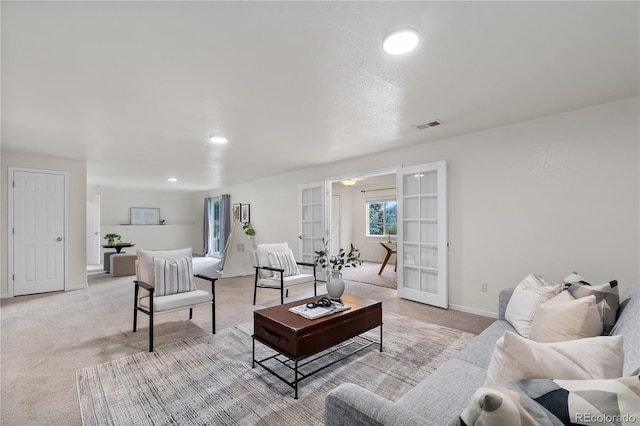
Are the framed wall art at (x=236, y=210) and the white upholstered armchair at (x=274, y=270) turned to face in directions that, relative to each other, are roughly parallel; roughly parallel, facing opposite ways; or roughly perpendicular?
roughly perpendicular

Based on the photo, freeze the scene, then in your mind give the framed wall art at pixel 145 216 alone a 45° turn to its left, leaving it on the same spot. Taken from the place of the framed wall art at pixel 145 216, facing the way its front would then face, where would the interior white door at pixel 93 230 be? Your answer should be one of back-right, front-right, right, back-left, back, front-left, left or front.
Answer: right

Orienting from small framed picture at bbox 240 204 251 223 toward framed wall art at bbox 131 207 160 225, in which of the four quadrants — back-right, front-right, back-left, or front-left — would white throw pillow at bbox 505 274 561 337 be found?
back-left

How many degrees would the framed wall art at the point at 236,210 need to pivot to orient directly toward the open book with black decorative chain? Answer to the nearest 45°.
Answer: approximately 45° to its left

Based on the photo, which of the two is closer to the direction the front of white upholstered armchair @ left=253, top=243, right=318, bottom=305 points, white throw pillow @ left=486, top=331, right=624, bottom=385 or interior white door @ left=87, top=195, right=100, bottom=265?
the white throw pillow

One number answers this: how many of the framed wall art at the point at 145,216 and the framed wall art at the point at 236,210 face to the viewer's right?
0

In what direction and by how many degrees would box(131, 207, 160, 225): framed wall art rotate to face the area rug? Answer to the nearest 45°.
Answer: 0° — it already faces it

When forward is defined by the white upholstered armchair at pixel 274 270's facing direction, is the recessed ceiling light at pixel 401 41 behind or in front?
in front

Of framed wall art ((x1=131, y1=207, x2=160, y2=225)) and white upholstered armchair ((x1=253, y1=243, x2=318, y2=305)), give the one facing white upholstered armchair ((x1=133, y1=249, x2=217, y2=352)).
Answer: the framed wall art

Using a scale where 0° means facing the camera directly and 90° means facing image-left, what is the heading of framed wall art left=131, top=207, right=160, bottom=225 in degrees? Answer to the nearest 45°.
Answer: approximately 0°
